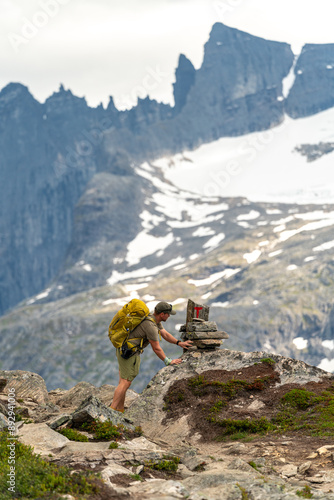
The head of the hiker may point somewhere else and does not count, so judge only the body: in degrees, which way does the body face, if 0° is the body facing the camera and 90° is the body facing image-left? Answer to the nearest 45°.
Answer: approximately 270°

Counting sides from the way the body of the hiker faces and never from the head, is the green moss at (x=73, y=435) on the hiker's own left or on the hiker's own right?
on the hiker's own right

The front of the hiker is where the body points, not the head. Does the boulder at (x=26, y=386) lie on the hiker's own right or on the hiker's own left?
on the hiker's own left

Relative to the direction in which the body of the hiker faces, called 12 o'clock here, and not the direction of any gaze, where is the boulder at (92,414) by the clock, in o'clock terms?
The boulder is roughly at 4 o'clock from the hiker.

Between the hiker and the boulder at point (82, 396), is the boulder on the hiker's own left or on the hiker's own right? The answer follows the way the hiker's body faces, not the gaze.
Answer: on the hiker's own left

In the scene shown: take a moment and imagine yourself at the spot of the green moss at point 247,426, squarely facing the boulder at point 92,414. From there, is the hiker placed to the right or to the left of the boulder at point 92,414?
right

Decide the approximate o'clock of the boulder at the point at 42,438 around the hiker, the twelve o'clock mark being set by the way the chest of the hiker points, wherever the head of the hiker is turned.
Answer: The boulder is roughly at 4 o'clock from the hiker.

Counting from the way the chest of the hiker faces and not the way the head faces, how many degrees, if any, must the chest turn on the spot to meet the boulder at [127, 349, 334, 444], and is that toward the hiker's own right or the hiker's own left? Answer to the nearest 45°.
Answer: approximately 45° to the hiker's own left
